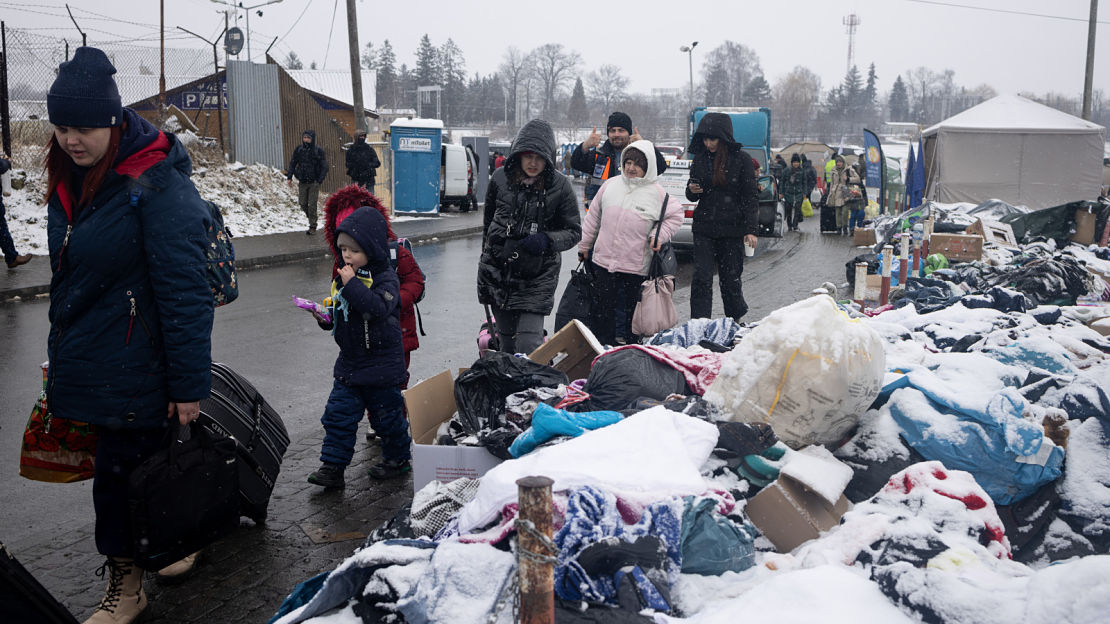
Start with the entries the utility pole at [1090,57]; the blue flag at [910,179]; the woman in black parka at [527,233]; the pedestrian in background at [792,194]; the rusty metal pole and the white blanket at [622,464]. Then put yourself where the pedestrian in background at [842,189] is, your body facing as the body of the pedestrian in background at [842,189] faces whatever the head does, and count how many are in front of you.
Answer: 3

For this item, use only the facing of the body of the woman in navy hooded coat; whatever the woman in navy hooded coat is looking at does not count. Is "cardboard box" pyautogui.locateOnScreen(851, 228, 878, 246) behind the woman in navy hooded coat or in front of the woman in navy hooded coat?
behind

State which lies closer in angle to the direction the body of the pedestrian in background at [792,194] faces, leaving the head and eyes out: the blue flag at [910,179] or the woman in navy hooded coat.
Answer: the woman in navy hooded coat

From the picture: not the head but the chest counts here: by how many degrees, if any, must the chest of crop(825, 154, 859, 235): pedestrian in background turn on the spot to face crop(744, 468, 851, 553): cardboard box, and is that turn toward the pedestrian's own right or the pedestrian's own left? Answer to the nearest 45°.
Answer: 0° — they already face it
